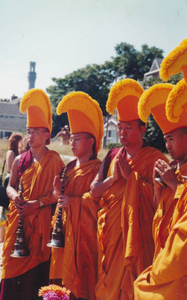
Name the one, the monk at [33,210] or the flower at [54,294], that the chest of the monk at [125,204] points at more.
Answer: the flower

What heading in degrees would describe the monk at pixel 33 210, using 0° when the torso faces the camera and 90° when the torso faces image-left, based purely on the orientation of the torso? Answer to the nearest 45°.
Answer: approximately 45°

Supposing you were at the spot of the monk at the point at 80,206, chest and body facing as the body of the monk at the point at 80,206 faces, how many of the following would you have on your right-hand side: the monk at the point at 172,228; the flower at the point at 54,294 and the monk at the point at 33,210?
1

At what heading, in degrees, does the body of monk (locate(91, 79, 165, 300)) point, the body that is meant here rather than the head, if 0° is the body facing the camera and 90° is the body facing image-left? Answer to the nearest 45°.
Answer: approximately 45°

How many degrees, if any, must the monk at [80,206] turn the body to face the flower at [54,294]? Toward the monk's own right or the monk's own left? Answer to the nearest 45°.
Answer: approximately 45° to the monk's own left

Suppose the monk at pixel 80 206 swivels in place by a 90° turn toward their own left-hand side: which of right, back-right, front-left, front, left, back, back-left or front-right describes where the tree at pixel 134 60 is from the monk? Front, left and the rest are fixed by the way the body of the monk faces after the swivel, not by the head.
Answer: back-left

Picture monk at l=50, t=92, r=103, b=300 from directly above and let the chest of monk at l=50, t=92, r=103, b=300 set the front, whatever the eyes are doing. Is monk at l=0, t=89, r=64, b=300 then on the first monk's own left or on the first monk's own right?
on the first monk's own right

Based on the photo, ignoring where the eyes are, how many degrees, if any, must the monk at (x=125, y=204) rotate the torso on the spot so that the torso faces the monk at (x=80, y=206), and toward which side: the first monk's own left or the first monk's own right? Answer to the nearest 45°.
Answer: approximately 90° to the first monk's own right

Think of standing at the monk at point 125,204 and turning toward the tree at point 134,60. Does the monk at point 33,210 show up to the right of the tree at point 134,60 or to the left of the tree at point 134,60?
left

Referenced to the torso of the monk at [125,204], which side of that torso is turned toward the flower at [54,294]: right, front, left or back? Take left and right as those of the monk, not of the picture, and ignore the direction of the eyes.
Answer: front

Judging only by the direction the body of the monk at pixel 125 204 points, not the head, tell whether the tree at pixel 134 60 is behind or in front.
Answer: behind

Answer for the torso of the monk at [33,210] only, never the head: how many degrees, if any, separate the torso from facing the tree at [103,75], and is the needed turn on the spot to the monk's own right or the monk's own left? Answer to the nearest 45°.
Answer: approximately 135° to the monk's own right

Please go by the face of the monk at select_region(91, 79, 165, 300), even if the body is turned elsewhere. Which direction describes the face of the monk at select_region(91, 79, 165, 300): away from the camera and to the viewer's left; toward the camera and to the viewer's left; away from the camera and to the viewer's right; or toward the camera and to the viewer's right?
toward the camera and to the viewer's left

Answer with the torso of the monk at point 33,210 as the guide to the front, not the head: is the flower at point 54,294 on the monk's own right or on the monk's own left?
on the monk's own left

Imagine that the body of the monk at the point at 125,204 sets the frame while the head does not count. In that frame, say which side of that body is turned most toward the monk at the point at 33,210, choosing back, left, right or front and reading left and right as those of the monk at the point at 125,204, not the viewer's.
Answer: right
